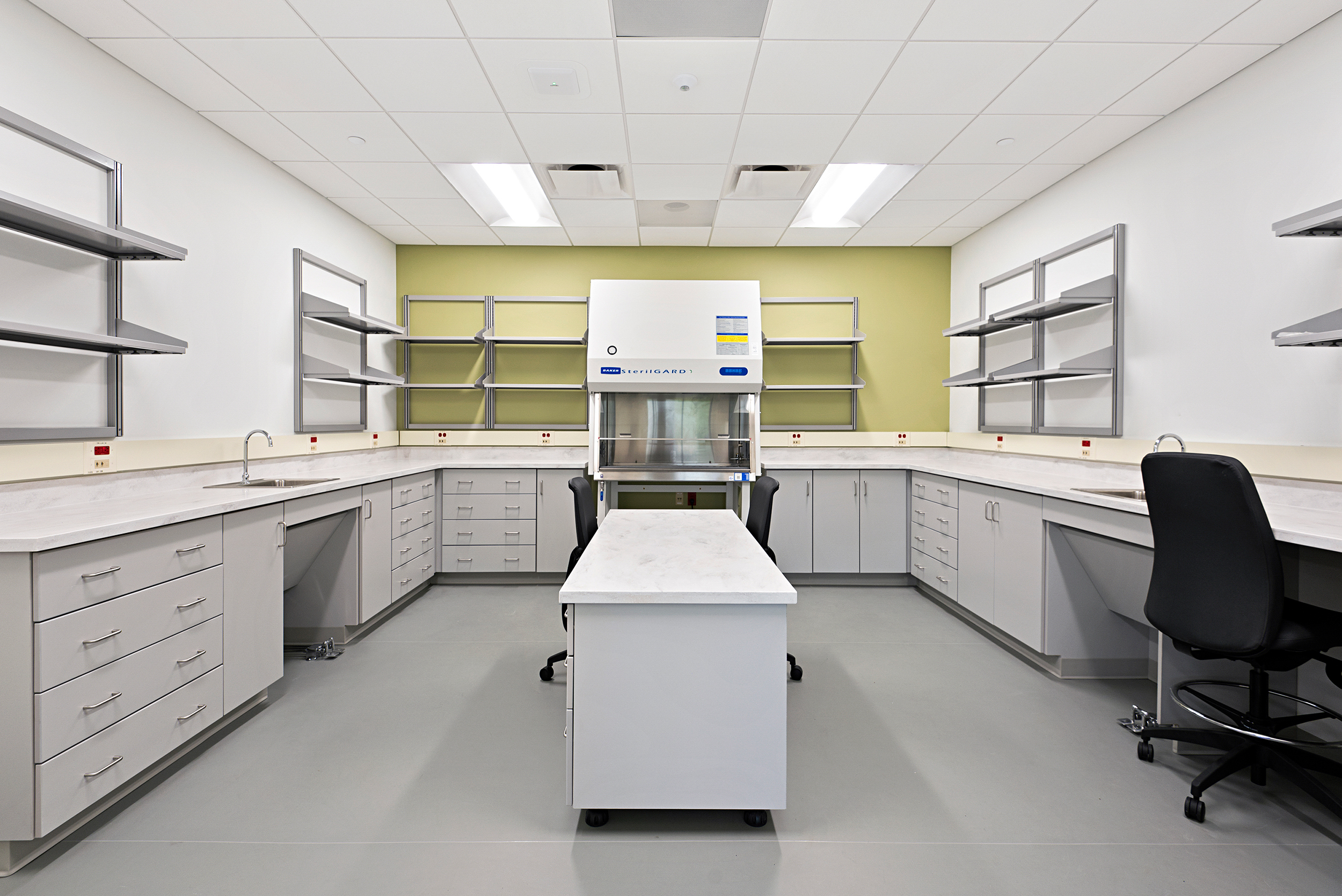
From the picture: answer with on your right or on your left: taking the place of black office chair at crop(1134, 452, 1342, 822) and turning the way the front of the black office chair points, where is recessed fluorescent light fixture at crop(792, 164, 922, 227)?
on your left

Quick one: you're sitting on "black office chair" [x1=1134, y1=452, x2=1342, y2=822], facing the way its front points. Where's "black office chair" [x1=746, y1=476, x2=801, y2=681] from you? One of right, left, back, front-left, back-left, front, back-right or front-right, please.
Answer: back-left

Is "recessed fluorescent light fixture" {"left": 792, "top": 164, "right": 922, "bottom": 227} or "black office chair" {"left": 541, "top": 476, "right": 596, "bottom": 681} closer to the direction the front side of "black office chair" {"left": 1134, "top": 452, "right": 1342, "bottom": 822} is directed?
the recessed fluorescent light fixture

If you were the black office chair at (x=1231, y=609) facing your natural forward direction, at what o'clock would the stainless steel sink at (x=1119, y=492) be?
The stainless steel sink is roughly at 10 o'clock from the black office chair.

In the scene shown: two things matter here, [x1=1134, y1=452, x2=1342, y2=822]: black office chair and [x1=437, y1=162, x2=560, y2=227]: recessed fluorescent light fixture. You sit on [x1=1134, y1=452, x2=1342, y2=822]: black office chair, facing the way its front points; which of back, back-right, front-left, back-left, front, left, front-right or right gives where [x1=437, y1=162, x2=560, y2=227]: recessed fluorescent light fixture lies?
back-left

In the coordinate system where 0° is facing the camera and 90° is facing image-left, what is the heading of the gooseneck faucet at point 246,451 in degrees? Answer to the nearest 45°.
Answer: approximately 270°

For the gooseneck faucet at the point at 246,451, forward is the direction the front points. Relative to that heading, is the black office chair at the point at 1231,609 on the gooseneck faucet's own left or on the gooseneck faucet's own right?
on the gooseneck faucet's own right

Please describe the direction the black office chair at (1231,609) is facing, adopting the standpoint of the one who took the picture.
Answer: facing away from the viewer and to the right of the viewer

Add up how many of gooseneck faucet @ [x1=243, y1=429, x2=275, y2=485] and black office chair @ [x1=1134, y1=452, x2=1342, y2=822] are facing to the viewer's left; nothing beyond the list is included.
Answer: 0
